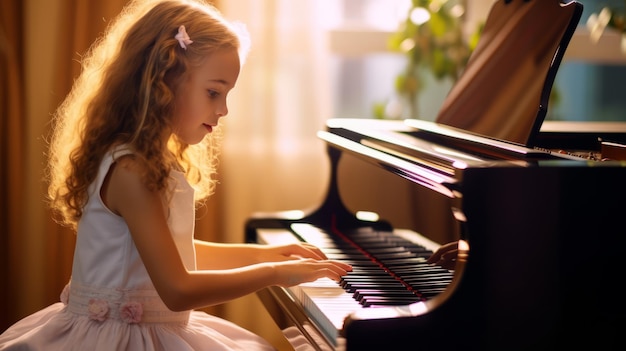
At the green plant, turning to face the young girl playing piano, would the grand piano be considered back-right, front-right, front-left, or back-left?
front-left

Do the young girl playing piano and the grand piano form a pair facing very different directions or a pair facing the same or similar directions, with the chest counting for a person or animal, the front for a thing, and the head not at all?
very different directions

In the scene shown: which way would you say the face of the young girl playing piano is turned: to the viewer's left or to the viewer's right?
to the viewer's right

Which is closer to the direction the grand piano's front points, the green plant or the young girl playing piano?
the young girl playing piano

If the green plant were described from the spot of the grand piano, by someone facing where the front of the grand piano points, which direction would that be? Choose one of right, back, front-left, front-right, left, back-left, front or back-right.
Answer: back-right

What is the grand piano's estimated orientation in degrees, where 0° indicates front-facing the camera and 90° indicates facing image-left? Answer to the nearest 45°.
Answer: approximately 45°

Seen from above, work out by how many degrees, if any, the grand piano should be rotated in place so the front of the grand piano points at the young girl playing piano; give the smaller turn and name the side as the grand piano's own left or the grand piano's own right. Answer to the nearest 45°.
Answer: approximately 45° to the grand piano's own right

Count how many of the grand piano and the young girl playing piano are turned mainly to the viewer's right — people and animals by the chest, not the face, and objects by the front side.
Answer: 1

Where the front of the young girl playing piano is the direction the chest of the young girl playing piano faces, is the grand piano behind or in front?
in front

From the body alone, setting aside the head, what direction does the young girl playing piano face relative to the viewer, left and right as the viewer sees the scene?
facing to the right of the viewer

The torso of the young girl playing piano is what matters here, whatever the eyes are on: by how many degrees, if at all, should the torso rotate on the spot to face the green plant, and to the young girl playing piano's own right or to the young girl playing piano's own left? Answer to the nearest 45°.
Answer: approximately 45° to the young girl playing piano's own left
